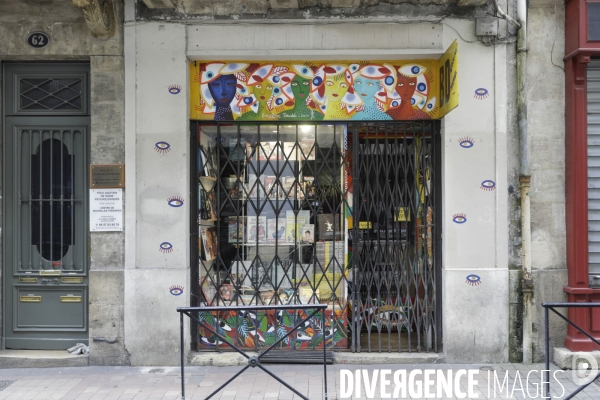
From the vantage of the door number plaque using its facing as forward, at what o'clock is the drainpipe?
The drainpipe is roughly at 10 o'clock from the door number plaque.

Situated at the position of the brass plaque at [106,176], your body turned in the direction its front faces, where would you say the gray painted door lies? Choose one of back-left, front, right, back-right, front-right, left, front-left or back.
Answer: back-right

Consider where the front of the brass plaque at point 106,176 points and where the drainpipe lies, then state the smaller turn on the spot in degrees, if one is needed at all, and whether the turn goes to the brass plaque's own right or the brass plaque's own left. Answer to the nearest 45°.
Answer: approximately 90° to the brass plaque's own left

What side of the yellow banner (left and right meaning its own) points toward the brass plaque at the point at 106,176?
right

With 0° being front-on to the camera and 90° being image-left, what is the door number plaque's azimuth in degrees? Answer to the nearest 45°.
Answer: approximately 0°

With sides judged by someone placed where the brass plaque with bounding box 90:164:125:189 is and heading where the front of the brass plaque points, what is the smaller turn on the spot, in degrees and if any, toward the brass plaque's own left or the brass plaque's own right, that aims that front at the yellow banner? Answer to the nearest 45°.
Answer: approximately 90° to the brass plaque's own left

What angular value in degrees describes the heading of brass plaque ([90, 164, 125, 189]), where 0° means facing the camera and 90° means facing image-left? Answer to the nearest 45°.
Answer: approximately 0°
